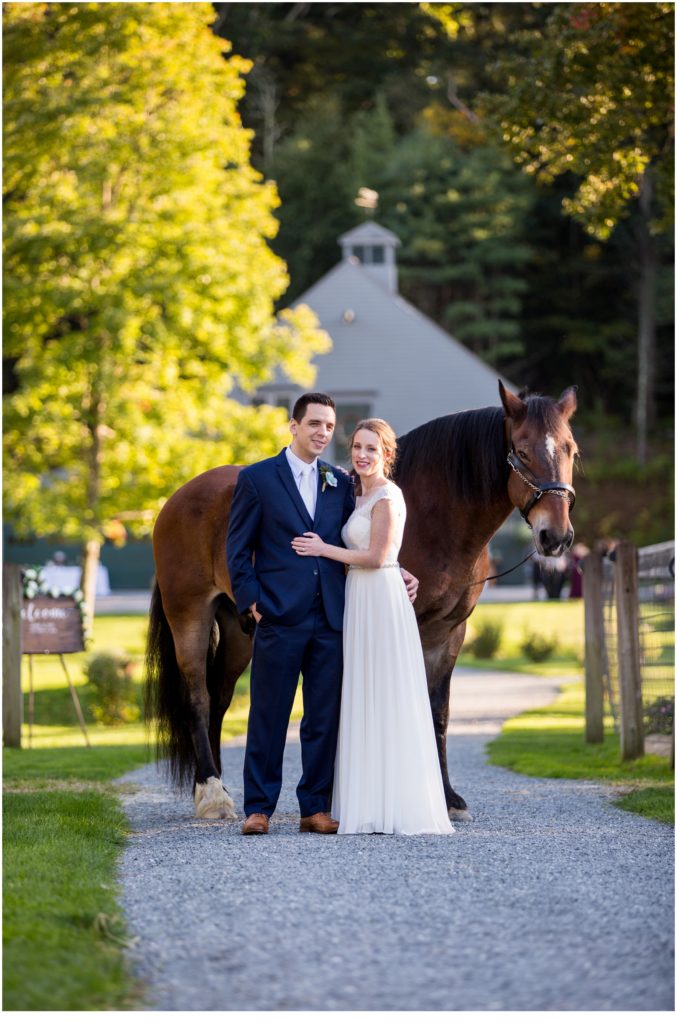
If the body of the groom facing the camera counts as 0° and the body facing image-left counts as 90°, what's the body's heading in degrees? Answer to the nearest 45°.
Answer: approximately 315°

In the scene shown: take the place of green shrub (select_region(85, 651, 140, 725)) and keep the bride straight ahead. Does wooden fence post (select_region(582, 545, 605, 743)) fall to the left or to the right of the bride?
left

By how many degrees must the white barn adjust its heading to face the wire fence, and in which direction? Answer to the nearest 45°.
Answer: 0° — it already faces it

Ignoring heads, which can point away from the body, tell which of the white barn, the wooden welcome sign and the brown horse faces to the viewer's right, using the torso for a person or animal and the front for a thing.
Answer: the brown horse

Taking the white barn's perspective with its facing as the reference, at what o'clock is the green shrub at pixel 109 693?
The green shrub is roughly at 12 o'clock from the white barn.

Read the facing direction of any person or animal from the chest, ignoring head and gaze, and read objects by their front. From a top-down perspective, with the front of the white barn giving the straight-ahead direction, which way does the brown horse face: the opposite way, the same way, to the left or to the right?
to the left

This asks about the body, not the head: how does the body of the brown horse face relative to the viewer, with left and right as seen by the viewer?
facing to the right of the viewer

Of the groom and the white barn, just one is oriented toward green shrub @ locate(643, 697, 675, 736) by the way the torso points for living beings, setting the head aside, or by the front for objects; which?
the white barn

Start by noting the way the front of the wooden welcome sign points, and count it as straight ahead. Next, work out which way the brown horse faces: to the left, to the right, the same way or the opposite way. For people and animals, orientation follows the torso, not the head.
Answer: to the left
